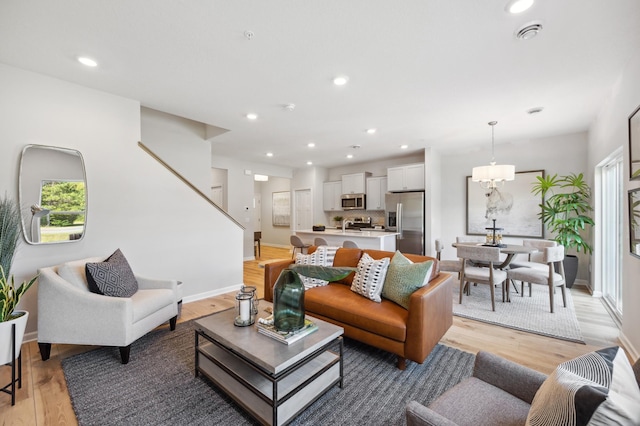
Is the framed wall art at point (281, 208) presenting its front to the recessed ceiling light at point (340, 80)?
yes

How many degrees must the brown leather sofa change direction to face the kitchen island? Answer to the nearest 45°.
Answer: approximately 135° to its right

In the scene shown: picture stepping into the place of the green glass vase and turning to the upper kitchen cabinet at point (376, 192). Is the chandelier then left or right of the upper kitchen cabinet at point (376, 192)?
right

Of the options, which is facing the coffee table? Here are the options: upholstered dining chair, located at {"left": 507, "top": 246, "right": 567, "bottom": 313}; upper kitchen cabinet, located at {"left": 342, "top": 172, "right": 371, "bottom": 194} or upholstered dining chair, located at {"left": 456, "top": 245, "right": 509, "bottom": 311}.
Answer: the upper kitchen cabinet

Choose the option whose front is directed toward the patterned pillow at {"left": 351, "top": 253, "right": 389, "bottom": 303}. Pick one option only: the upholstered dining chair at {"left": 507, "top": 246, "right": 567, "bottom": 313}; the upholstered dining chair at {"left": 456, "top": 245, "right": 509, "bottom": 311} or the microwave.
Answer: the microwave

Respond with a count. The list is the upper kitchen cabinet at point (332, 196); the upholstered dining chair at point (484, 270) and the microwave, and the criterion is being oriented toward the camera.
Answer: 2

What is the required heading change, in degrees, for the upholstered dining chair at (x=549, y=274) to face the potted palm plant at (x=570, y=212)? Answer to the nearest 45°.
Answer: approximately 45° to its right

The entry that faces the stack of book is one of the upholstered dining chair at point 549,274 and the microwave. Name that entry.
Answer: the microwave

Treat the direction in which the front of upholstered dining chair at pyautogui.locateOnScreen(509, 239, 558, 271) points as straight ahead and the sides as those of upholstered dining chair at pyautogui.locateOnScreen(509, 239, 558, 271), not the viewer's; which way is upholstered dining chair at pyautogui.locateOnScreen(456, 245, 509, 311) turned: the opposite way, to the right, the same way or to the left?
the opposite way

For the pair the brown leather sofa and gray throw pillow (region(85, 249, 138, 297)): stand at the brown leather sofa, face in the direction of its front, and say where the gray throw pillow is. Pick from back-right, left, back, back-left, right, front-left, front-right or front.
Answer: front-right

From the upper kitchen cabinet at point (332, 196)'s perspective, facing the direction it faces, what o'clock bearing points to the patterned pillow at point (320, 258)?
The patterned pillow is roughly at 12 o'clock from the upper kitchen cabinet.

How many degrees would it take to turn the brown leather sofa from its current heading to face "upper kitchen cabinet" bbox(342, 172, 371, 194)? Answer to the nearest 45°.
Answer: approximately 135° to its right

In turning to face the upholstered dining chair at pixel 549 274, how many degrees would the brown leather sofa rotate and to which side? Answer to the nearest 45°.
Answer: approximately 180°

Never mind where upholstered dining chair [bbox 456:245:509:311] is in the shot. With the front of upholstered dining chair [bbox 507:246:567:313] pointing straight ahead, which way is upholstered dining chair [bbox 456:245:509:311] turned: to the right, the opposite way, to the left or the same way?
to the right

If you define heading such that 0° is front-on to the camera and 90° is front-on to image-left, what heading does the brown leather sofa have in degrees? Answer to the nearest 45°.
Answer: approximately 45°

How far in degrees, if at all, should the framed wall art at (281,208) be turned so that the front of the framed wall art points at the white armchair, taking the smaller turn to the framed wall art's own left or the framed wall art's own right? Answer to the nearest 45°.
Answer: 0° — it already faces it
